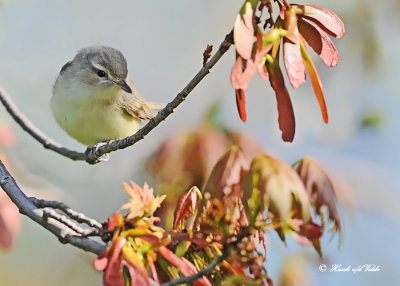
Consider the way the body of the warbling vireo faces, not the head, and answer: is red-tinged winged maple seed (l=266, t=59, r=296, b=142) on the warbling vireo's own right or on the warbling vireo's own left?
on the warbling vireo's own left

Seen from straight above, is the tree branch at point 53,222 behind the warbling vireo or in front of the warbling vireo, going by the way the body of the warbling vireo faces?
in front

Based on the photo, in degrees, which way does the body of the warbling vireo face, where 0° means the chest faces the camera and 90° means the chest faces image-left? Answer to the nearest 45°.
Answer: approximately 45°
